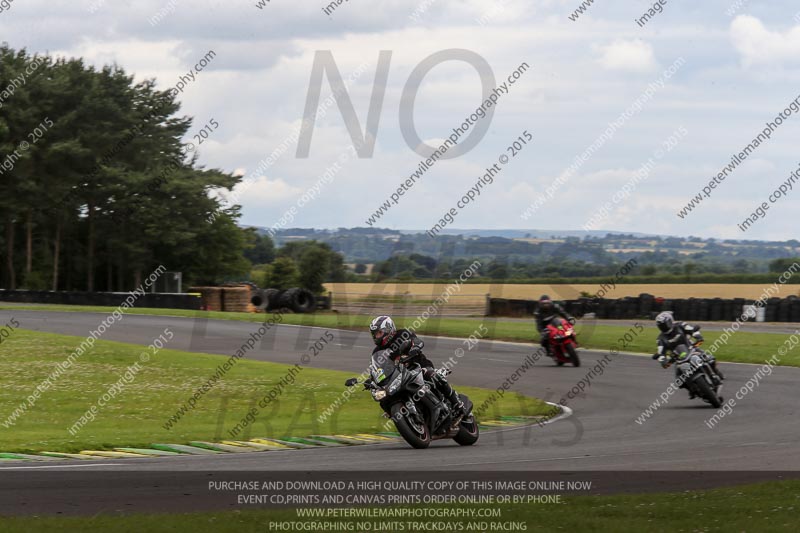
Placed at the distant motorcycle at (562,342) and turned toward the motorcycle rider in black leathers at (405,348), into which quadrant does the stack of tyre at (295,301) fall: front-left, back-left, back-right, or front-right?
back-right

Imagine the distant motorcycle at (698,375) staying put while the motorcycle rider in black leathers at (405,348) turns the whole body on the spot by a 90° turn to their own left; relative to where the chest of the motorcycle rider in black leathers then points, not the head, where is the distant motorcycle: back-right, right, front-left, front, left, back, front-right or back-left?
left

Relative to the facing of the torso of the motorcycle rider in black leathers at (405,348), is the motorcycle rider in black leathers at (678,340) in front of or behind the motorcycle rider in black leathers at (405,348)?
behind

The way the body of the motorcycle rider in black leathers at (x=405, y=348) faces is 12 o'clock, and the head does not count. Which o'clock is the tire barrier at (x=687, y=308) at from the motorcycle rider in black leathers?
The tire barrier is roughly at 5 o'clock from the motorcycle rider in black leathers.

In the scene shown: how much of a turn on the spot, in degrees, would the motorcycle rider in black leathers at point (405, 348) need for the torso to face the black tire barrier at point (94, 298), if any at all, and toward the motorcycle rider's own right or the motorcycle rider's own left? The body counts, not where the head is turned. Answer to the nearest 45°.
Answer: approximately 90° to the motorcycle rider's own right

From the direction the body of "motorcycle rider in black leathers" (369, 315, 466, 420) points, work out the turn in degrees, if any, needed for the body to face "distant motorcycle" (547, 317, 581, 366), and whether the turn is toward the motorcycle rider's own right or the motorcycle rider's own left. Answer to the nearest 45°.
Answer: approximately 135° to the motorcycle rider's own right

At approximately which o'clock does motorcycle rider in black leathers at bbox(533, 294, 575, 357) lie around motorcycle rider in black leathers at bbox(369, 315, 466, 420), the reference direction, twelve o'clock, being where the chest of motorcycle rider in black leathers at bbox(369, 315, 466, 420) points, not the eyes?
motorcycle rider in black leathers at bbox(533, 294, 575, 357) is roughly at 5 o'clock from motorcycle rider in black leathers at bbox(369, 315, 466, 420).

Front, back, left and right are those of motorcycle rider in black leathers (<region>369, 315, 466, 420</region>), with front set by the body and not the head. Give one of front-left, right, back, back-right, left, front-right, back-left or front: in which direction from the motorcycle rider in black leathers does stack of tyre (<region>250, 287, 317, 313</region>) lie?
back-right

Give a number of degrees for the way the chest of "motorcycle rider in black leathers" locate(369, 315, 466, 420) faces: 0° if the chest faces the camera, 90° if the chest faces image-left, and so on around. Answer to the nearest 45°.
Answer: approximately 45°
